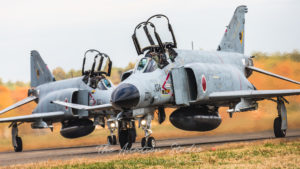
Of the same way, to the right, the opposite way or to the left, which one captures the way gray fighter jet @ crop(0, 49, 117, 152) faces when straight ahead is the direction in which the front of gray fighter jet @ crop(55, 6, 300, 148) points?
to the left

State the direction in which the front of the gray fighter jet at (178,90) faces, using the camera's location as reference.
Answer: facing the viewer and to the left of the viewer

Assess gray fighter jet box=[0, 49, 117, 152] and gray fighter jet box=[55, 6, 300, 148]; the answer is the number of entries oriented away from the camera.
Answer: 0

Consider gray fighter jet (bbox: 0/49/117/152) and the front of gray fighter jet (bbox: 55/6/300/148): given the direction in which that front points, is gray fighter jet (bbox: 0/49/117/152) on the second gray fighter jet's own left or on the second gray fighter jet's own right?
on the second gray fighter jet's own right

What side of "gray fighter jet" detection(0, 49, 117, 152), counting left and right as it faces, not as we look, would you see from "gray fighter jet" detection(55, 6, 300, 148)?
front
